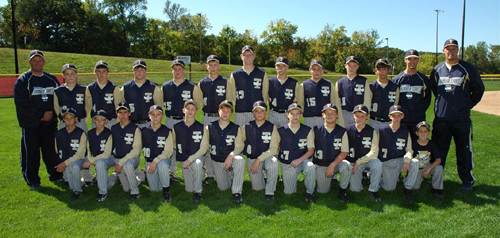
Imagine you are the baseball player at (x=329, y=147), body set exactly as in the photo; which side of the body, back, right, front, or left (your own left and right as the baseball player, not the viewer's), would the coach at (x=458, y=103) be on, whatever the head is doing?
left

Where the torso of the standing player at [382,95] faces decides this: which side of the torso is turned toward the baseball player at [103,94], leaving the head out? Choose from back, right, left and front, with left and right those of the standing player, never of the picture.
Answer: right

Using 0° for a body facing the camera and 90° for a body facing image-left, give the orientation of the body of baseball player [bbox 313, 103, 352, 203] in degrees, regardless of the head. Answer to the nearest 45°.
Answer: approximately 0°

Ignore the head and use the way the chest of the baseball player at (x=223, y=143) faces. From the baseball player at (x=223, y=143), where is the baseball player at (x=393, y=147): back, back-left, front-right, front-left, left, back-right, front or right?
left

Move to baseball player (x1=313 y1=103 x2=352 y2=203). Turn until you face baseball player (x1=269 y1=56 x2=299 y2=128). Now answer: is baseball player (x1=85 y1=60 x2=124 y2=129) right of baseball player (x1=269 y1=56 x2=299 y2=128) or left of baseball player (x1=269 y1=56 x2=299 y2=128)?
left

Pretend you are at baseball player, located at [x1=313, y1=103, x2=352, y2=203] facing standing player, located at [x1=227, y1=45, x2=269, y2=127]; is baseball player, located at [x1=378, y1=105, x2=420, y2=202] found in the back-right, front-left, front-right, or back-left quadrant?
back-right

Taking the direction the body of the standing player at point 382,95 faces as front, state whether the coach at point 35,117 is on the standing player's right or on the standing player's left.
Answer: on the standing player's right
